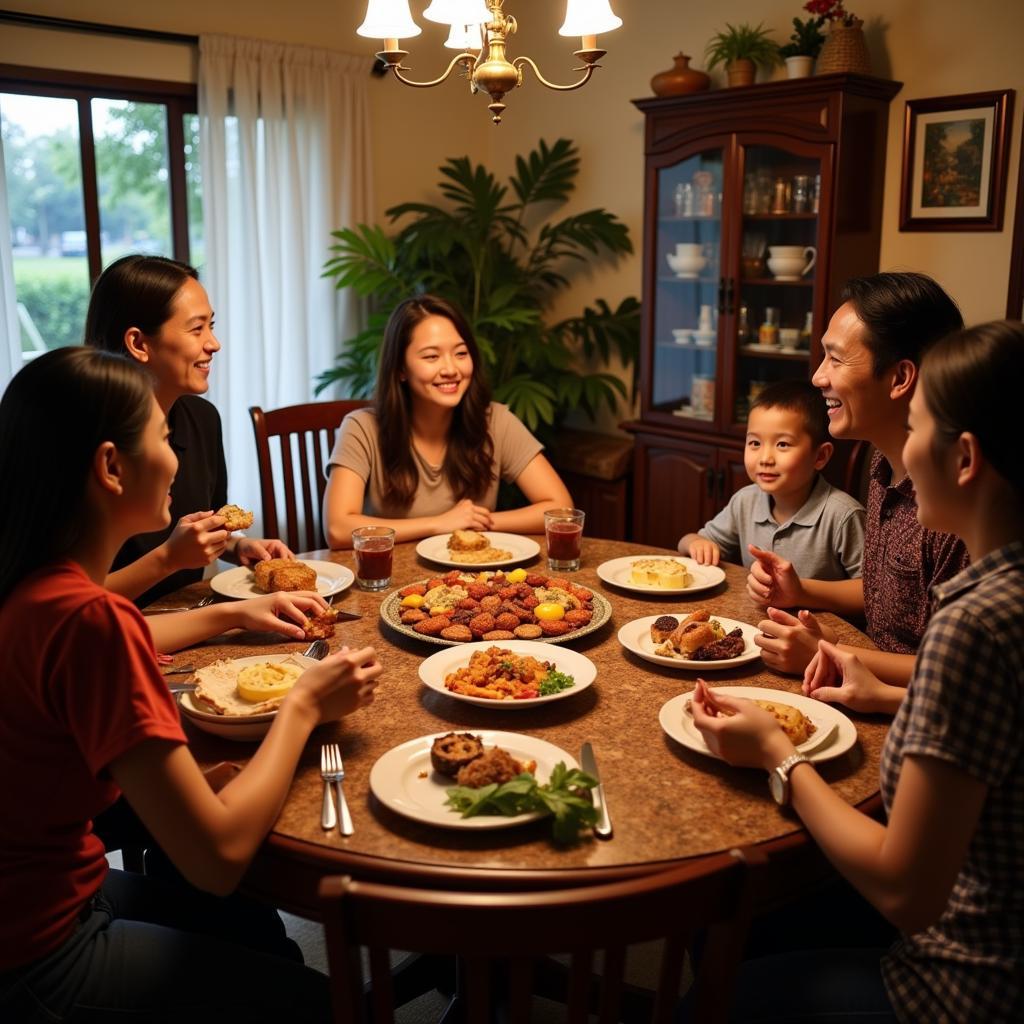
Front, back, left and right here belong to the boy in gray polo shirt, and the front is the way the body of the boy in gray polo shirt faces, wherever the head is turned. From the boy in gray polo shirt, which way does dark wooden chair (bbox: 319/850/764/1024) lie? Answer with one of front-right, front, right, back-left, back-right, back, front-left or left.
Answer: front-left

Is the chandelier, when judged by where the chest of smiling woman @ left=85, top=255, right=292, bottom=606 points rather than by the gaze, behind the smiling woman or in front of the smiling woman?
in front

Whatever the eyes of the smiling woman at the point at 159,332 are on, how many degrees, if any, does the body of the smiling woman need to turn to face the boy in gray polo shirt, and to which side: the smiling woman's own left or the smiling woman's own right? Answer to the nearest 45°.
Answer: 0° — they already face them

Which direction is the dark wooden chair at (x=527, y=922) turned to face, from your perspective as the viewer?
facing away from the viewer

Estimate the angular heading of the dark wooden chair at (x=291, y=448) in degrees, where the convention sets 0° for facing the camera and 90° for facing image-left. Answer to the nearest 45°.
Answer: approximately 315°

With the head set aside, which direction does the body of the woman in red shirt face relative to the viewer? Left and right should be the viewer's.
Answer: facing away from the viewer and to the right of the viewer

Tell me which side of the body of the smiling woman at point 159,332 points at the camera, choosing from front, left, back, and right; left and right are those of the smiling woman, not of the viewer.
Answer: right

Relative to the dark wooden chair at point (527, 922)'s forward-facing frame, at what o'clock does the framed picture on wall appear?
The framed picture on wall is roughly at 1 o'clock from the dark wooden chair.

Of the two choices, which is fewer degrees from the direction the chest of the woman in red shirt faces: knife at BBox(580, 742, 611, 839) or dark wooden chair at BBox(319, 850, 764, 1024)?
the knife

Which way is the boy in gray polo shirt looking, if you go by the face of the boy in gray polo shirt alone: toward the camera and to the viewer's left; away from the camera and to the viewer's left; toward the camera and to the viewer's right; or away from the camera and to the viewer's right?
toward the camera and to the viewer's left
